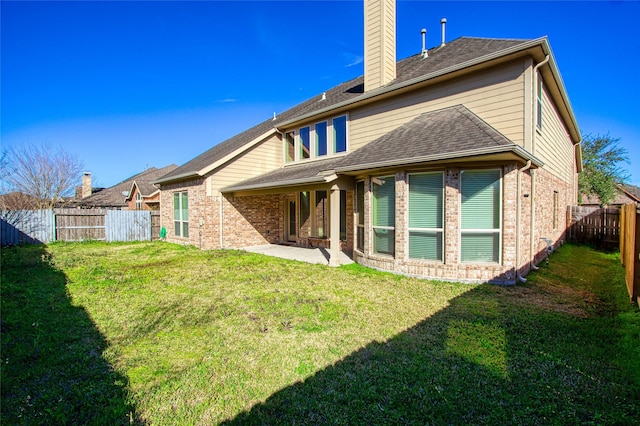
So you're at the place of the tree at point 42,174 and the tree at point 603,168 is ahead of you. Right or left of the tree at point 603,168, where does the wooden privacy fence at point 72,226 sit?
right

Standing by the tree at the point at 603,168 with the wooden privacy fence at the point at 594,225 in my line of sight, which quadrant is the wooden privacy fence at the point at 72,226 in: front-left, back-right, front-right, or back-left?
front-right

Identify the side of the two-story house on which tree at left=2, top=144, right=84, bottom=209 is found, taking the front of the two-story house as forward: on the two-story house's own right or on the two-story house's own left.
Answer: on the two-story house's own left

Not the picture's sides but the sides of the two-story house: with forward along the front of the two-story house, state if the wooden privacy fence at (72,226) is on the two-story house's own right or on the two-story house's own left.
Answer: on the two-story house's own left

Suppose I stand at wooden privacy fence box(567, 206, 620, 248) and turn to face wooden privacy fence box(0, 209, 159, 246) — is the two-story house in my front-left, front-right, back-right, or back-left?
front-left

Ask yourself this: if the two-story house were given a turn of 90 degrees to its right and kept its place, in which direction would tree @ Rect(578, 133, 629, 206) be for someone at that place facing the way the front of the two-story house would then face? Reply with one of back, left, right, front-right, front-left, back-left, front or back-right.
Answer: left

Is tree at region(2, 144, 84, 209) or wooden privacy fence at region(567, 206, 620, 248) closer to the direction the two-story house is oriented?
the wooden privacy fence

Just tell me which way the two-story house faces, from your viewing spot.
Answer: facing away from the viewer and to the right of the viewer
